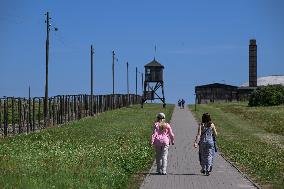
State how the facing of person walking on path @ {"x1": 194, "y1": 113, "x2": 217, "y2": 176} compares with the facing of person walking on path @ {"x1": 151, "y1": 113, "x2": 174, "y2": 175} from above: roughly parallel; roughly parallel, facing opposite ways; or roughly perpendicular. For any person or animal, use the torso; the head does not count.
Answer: roughly parallel

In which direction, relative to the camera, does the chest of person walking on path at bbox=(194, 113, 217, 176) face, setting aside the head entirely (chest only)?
away from the camera

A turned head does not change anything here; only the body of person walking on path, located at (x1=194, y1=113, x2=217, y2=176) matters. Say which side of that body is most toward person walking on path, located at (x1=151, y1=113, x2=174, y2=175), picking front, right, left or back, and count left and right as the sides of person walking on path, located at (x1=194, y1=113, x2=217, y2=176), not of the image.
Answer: left

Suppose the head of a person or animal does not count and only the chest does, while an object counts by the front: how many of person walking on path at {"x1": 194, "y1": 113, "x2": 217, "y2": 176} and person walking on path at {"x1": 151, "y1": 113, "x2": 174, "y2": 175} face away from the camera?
2

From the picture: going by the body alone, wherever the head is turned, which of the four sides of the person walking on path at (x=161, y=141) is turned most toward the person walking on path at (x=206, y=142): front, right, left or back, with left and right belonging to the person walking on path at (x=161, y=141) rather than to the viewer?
right

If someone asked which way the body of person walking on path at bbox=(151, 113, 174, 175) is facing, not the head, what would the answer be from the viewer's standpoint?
away from the camera
